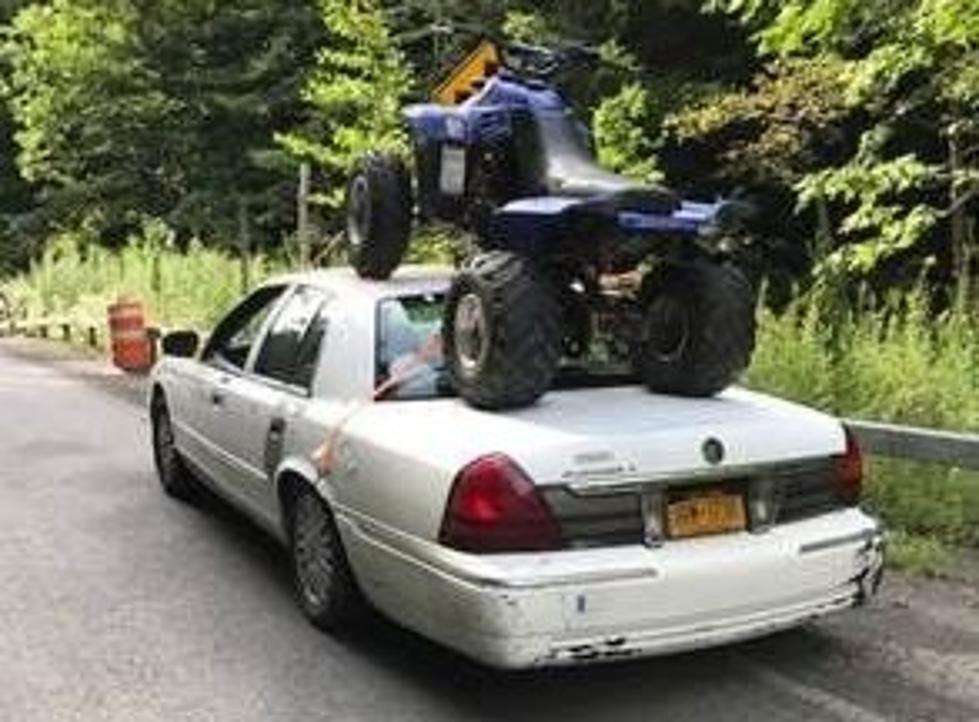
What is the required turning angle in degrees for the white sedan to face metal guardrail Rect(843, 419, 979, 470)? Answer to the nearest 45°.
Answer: approximately 90° to its right

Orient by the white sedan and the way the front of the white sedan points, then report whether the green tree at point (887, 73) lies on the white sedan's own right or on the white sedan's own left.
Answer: on the white sedan's own right

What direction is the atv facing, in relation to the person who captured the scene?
facing away from the viewer and to the left of the viewer

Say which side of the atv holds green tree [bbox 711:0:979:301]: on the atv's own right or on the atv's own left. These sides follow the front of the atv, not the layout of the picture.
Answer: on the atv's own right

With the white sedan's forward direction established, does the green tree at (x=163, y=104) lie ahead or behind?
ahead

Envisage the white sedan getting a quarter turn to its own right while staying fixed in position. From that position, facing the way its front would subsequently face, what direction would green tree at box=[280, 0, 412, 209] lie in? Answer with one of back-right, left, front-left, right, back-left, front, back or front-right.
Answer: front-left

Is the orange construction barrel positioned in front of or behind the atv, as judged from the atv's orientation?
in front
